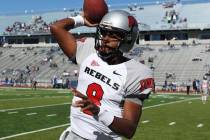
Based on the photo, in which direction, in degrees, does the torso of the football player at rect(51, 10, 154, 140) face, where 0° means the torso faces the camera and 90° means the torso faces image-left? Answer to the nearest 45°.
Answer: approximately 45°
